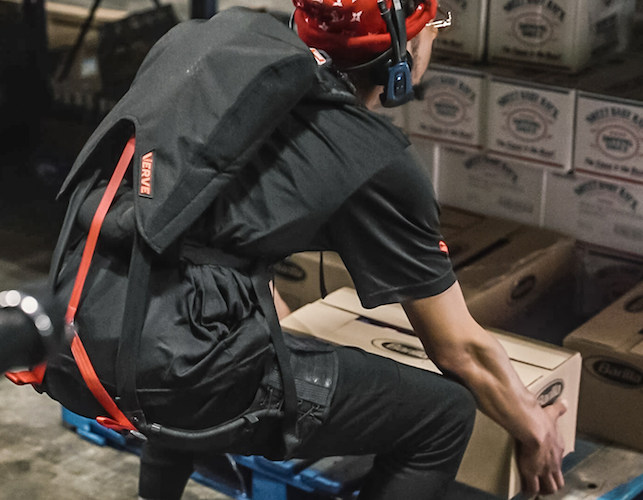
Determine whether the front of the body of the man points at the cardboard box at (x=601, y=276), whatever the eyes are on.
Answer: yes

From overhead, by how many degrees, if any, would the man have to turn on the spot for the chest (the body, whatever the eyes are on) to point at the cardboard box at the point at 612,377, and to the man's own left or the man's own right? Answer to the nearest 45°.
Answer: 0° — they already face it

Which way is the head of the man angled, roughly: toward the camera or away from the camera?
away from the camera

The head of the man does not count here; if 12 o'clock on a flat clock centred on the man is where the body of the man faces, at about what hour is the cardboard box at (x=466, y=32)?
The cardboard box is roughly at 11 o'clock from the man.

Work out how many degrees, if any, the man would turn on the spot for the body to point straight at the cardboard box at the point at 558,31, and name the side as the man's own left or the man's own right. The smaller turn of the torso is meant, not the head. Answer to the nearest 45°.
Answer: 0° — they already face it

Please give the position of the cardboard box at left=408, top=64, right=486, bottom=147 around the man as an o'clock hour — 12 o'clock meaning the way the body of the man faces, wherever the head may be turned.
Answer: The cardboard box is roughly at 11 o'clock from the man.

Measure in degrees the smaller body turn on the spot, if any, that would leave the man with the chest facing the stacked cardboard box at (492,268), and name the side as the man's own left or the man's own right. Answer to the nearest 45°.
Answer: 0° — they already face it

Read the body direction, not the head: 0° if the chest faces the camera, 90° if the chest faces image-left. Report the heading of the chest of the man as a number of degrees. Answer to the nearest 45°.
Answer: approximately 225°
